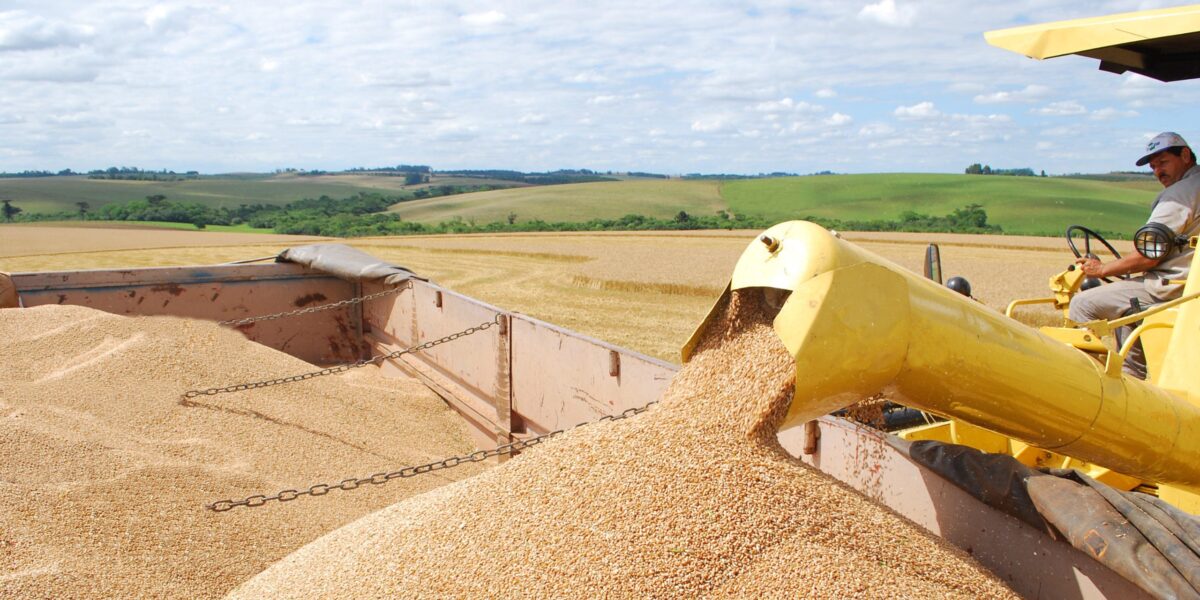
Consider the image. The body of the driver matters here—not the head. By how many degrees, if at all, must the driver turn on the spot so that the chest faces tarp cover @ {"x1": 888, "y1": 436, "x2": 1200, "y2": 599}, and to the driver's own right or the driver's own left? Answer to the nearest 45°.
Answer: approximately 90° to the driver's own left

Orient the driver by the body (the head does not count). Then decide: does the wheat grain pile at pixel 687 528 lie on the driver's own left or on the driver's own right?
on the driver's own left

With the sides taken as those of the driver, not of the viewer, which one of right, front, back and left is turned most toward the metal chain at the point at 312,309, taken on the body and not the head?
front

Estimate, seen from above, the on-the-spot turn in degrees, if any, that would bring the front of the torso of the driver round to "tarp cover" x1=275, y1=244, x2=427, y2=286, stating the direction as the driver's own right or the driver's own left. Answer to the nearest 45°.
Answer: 0° — they already face it

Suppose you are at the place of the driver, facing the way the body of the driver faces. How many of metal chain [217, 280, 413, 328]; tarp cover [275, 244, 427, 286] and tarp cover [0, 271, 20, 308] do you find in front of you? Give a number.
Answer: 3

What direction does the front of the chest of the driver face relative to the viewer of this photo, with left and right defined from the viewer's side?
facing to the left of the viewer

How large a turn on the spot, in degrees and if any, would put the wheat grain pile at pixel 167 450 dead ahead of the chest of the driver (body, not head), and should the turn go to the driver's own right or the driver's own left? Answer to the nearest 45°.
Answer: approximately 45° to the driver's own left

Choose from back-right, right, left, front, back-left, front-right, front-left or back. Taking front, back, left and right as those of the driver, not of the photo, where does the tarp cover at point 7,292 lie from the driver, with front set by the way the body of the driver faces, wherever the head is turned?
front

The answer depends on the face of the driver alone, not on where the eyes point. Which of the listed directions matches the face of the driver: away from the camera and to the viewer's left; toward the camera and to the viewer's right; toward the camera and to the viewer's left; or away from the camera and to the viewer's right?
toward the camera and to the viewer's left

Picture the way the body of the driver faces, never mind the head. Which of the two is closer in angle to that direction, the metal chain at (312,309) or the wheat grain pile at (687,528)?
the metal chain
